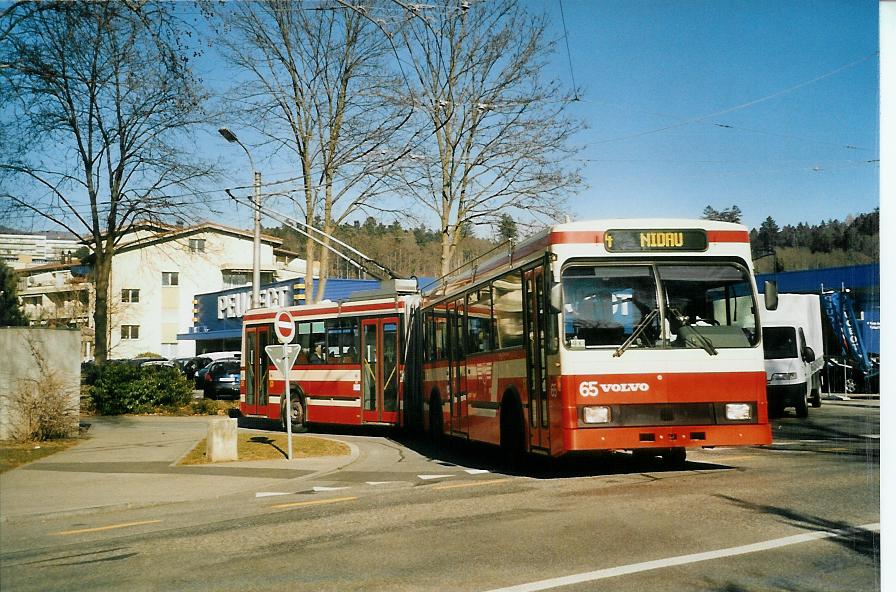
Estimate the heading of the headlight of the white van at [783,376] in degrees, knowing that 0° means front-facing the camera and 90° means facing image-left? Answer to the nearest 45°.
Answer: approximately 0°

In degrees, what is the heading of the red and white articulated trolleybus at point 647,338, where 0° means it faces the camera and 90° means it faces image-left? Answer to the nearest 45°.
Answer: approximately 315°

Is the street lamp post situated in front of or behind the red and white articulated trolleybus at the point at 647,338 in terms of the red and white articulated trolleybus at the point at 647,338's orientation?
behind

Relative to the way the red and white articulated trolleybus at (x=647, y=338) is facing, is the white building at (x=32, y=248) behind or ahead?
behind

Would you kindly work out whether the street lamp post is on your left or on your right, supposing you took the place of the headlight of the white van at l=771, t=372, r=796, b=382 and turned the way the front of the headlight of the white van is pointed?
on your right
